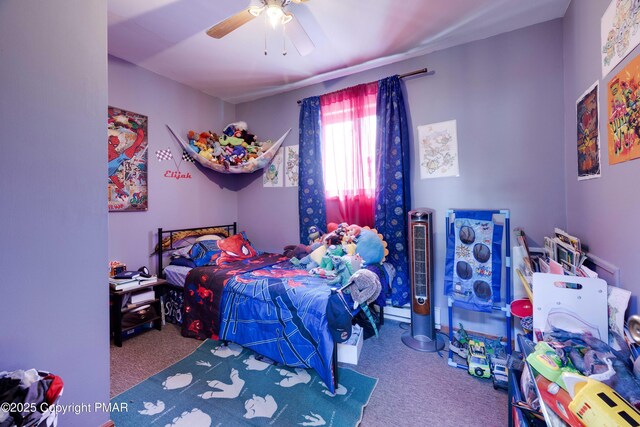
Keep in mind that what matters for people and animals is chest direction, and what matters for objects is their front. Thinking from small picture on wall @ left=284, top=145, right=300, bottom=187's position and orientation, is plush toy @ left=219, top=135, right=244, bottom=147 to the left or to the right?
on its right

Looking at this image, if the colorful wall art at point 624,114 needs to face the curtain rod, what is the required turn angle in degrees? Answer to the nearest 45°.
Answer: approximately 90° to its right

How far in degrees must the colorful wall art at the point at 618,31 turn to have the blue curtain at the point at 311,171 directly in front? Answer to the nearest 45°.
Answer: approximately 45° to its right

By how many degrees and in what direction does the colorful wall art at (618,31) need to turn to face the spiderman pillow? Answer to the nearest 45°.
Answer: approximately 45° to its right

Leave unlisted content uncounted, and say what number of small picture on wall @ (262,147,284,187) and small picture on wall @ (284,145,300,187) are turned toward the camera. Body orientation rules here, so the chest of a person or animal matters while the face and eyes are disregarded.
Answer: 2

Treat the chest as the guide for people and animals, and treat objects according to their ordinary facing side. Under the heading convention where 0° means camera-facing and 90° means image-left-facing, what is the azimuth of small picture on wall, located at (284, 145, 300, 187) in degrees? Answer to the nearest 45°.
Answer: approximately 0°

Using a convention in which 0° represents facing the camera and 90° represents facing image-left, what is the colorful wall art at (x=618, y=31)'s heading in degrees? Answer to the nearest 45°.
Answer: approximately 45°

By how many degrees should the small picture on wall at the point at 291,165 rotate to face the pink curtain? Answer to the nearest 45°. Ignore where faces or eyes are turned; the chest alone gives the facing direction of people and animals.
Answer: approximately 45° to its left
